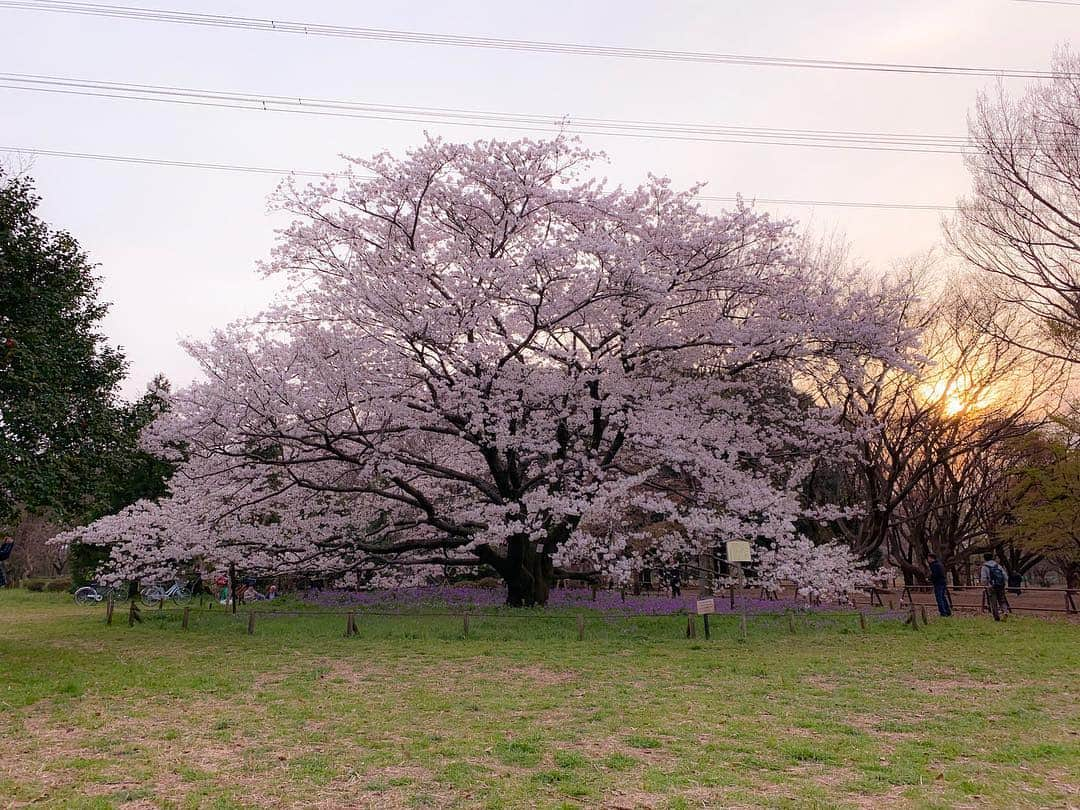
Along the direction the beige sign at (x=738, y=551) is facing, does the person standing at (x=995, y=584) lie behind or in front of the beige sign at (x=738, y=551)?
behind

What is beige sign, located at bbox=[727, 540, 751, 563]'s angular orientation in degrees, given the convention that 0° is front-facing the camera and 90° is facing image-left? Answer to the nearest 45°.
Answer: approximately 0°

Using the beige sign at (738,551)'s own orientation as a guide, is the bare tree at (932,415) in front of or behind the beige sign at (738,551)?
behind

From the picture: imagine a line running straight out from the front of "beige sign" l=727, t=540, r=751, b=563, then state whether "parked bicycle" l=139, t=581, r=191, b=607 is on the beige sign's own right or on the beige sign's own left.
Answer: on the beige sign's own right
